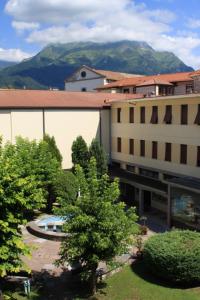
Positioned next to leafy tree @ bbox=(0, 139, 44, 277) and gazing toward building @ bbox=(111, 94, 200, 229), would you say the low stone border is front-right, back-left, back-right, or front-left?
front-left

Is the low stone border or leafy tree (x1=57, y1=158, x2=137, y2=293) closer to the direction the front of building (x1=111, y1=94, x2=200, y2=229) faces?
the low stone border

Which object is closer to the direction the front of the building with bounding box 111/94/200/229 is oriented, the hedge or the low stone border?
the low stone border

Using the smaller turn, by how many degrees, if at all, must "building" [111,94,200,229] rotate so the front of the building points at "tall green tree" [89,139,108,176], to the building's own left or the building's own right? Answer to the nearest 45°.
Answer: approximately 45° to the building's own right

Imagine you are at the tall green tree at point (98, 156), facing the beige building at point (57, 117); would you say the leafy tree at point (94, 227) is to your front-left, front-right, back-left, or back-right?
back-left

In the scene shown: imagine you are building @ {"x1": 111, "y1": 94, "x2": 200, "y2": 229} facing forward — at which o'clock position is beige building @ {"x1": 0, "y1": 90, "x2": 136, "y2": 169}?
The beige building is roughly at 2 o'clock from the building.

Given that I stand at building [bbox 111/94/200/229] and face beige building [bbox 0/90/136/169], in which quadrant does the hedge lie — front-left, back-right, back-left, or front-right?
back-left

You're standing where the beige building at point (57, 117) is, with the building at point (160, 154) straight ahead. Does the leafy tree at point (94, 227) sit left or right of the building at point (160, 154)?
right

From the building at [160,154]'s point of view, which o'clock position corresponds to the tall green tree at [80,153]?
The tall green tree is roughly at 2 o'clock from the building.

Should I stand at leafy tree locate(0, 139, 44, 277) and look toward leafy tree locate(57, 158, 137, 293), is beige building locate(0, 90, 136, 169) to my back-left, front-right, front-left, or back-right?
front-left

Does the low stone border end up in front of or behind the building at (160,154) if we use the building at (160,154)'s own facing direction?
in front

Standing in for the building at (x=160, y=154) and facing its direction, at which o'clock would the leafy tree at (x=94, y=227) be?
The leafy tree is roughly at 11 o'clock from the building.

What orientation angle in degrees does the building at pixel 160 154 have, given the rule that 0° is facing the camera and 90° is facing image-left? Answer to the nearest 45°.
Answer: approximately 45°
